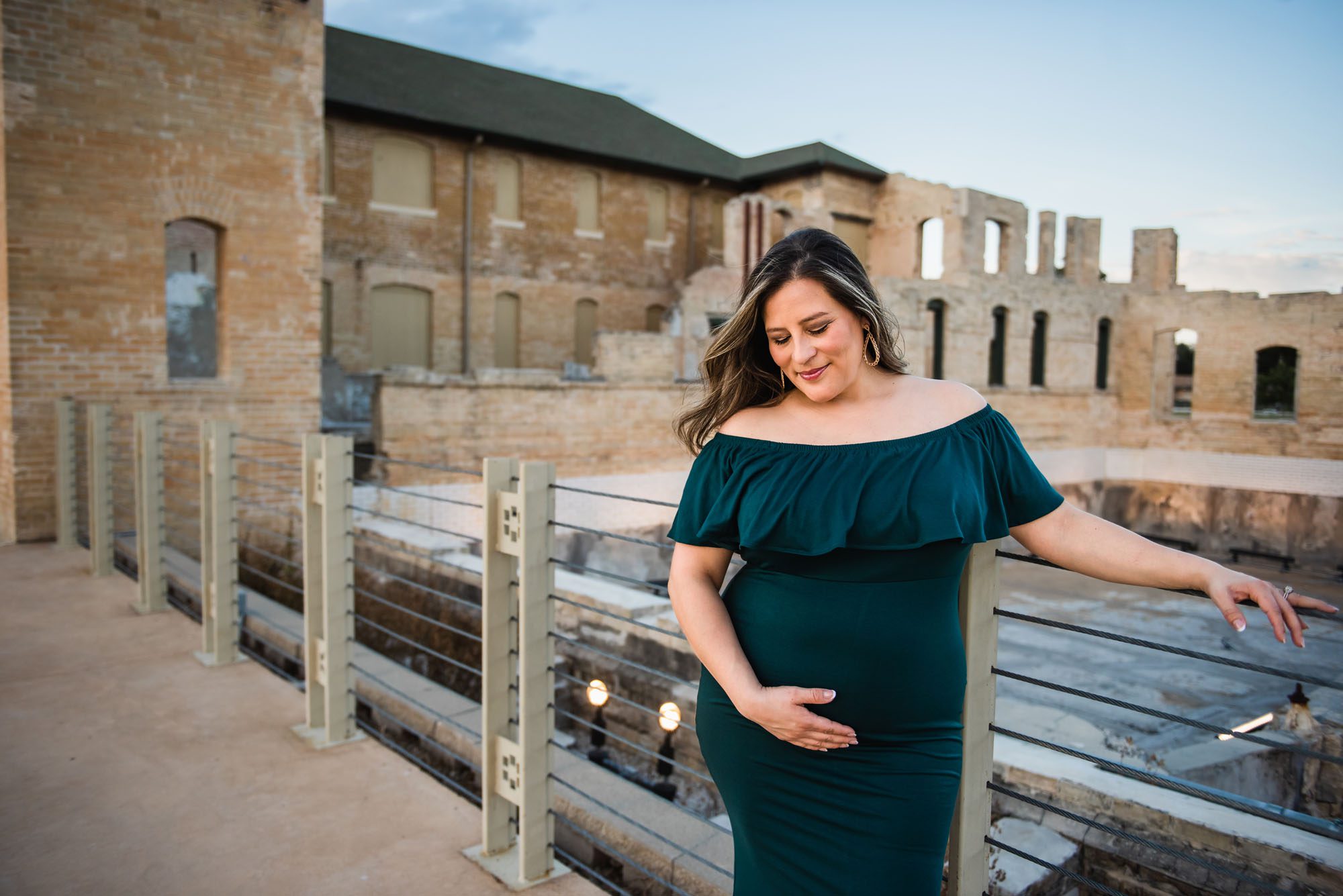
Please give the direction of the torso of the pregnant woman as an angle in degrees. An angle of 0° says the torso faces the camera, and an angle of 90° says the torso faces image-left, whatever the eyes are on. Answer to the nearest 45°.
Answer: approximately 0°
